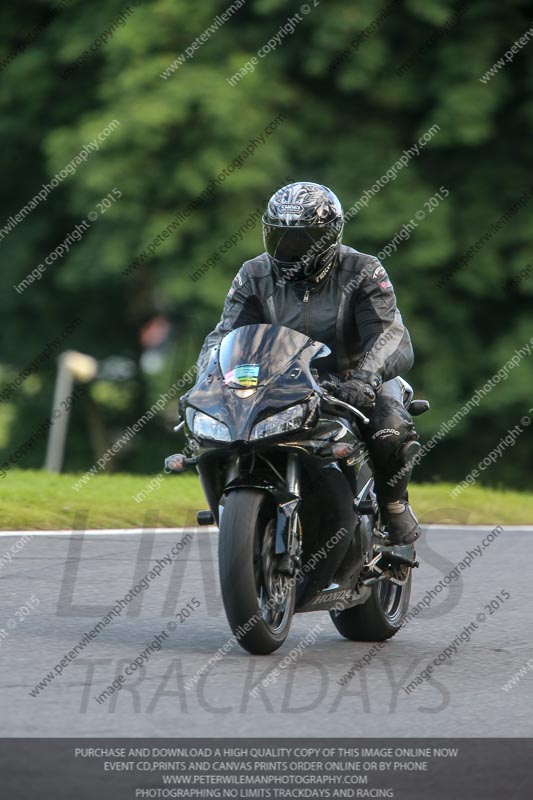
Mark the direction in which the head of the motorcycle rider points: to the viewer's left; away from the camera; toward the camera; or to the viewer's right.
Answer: toward the camera

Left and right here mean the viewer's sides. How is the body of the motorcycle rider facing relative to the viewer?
facing the viewer and to the left of the viewer
